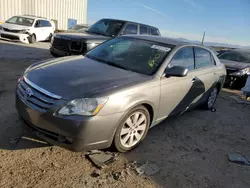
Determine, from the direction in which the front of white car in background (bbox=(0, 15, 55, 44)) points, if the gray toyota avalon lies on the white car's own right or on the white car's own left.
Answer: on the white car's own left

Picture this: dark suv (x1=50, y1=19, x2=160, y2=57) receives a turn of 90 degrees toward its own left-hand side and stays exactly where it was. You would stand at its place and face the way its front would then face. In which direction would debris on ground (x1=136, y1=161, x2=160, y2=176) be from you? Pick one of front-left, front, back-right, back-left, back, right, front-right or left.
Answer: front-right

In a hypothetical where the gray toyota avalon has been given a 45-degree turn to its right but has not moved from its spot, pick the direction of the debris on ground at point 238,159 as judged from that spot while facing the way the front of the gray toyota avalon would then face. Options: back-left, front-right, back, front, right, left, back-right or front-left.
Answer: back

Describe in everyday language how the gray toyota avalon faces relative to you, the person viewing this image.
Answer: facing the viewer and to the left of the viewer

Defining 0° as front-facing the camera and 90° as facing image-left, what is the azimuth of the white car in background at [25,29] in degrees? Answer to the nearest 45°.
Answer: approximately 45°

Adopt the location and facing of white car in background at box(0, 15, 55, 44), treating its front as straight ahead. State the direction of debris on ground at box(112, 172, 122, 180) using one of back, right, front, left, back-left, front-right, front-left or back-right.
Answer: front-left

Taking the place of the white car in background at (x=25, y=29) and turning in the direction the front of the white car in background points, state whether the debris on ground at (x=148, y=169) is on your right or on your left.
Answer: on your left

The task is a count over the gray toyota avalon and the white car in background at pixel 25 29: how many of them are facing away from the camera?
0

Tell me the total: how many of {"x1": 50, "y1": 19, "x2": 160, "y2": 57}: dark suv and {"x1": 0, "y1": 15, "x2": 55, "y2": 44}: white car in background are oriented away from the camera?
0

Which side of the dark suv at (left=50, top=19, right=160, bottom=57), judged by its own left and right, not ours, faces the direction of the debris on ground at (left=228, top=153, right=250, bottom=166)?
left

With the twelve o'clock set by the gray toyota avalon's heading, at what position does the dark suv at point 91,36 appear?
The dark suv is roughly at 4 o'clock from the gray toyota avalon.

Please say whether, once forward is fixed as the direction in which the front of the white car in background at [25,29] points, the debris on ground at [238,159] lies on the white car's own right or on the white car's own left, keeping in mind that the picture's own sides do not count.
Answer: on the white car's own left

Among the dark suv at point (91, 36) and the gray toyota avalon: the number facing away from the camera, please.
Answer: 0
